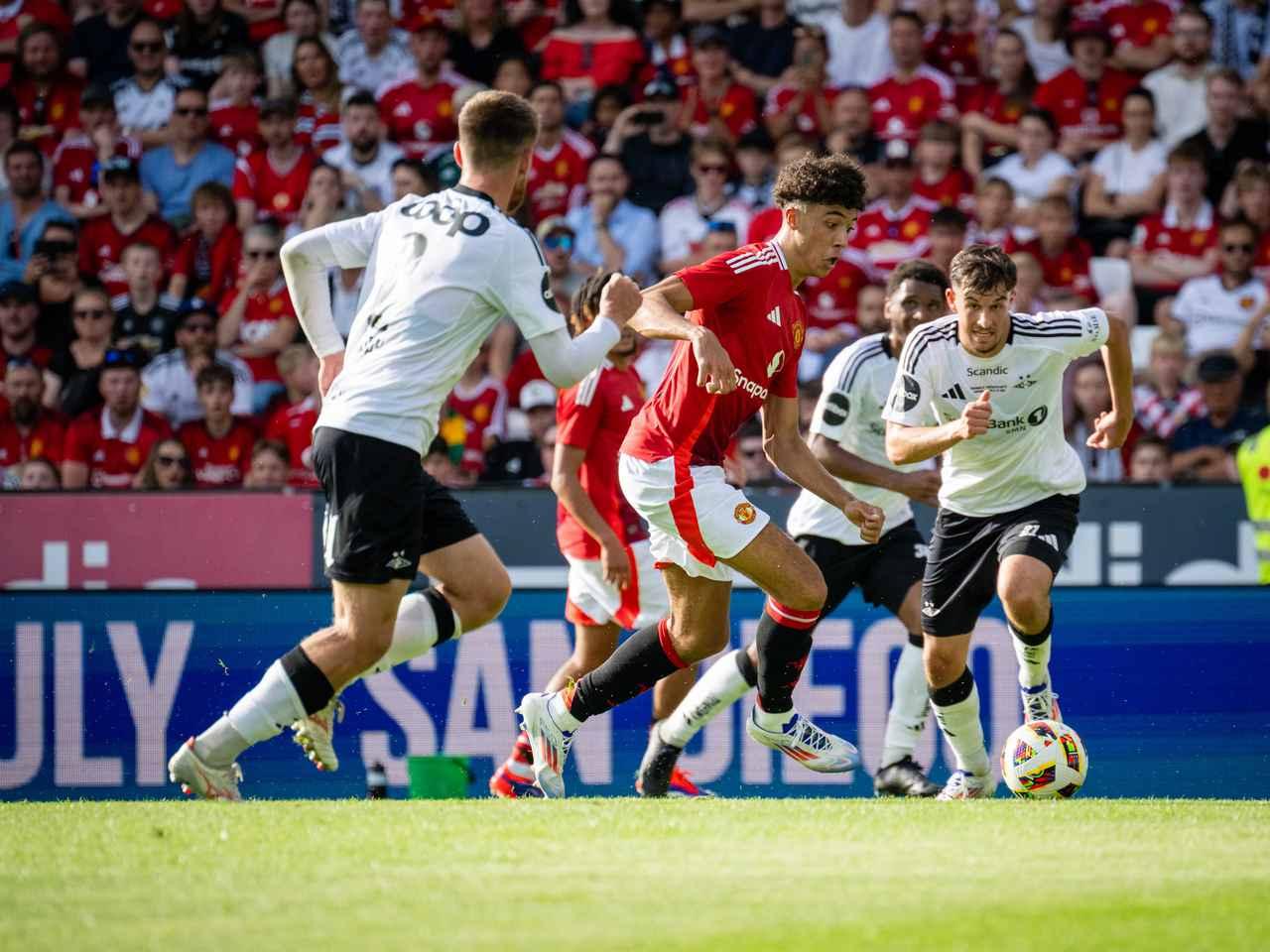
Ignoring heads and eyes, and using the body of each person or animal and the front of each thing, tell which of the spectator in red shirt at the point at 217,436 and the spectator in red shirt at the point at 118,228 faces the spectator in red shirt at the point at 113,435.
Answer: the spectator in red shirt at the point at 118,228

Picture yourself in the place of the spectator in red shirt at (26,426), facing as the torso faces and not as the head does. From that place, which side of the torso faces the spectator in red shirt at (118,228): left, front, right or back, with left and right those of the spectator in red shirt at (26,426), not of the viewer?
back

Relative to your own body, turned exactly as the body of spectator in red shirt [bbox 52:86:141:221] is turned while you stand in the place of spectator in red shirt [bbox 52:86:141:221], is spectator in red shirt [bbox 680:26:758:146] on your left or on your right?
on your left

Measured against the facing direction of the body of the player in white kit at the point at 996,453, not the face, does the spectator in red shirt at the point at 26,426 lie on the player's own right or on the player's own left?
on the player's own right

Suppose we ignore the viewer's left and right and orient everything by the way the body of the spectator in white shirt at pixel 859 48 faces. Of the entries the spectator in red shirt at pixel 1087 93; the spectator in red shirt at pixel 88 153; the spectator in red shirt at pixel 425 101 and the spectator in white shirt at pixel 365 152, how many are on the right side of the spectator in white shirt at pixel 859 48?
3

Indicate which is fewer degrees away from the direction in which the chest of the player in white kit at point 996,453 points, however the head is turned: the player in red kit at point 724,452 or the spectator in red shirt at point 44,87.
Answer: the player in red kit

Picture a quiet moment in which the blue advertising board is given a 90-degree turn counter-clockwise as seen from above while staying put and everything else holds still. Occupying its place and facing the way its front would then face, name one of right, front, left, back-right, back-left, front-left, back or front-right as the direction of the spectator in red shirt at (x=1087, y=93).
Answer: front-left

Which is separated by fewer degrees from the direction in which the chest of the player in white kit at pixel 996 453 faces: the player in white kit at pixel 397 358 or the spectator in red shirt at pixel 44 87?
the player in white kit

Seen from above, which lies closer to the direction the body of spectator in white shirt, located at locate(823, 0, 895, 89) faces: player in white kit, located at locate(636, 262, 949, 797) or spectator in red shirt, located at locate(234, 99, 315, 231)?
the player in white kit

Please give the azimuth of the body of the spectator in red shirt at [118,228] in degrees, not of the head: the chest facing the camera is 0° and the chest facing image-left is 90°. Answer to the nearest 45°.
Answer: approximately 0°
